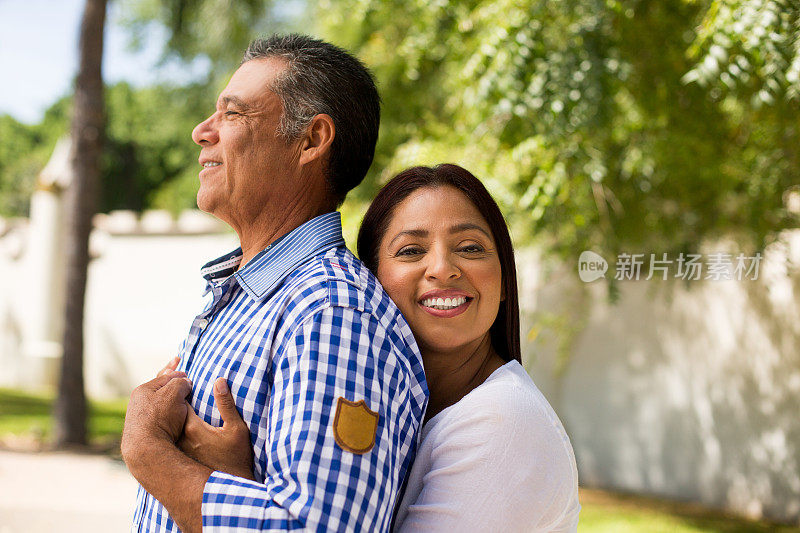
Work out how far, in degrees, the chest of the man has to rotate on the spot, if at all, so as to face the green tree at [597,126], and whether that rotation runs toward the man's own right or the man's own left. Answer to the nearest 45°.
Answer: approximately 135° to the man's own right

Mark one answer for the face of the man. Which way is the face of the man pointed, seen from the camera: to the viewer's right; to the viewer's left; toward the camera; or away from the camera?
to the viewer's left

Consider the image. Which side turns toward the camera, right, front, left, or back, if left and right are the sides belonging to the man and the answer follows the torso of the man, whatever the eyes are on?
left
